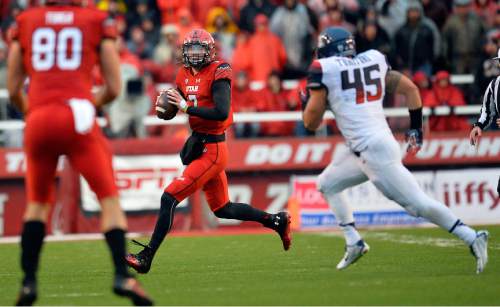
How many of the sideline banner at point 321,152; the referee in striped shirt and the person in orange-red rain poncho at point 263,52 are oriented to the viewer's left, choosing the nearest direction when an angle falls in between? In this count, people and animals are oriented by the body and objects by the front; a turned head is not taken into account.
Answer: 1

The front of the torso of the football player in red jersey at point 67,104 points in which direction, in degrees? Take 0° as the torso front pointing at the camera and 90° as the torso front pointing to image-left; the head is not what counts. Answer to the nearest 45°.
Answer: approximately 180°

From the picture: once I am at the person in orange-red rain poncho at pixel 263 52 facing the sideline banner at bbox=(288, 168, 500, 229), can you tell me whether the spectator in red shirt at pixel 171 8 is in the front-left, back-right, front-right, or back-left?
back-right

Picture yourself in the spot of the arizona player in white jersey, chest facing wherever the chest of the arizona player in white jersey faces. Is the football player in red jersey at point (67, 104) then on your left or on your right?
on your left

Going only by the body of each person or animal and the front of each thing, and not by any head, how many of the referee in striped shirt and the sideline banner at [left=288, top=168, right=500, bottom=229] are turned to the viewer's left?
1

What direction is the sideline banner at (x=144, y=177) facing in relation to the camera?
toward the camera

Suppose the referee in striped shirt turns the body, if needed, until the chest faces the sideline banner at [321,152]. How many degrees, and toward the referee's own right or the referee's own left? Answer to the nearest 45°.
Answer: approximately 45° to the referee's own right

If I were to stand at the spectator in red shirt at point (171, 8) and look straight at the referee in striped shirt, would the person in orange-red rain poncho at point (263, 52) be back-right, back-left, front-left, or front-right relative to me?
front-left

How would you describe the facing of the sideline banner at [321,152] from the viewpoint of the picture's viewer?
facing the viewer

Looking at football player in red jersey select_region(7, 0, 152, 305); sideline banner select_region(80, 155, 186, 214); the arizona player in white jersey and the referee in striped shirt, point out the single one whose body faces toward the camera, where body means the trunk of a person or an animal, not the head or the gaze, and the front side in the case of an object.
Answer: the sideline banner

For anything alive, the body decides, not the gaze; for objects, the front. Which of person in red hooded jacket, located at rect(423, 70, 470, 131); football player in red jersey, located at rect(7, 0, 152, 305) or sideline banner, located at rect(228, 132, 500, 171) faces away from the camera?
the football player in red jersey

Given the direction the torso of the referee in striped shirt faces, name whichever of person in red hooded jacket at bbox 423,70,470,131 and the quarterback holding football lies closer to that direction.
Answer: the quarterback holding football

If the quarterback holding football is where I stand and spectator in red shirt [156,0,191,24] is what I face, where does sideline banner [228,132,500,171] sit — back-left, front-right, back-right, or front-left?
front-right

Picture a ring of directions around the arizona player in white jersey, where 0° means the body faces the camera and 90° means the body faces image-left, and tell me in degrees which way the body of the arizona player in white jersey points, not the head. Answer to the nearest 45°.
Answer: approximately 135°
